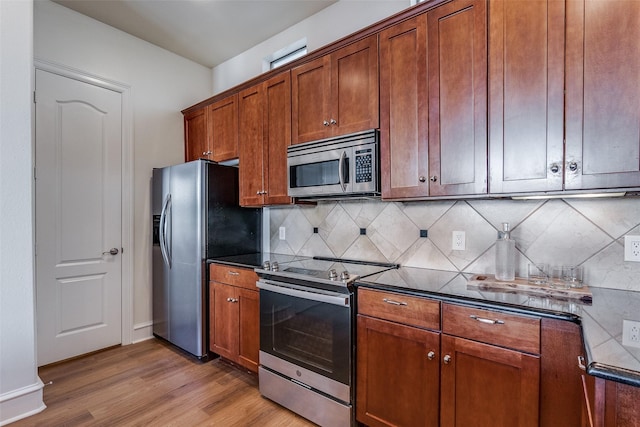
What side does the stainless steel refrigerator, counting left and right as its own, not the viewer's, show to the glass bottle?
left

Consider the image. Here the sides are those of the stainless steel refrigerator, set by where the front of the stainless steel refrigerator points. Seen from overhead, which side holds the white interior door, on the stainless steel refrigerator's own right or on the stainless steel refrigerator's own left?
on the stainless steel refrigerator's own right

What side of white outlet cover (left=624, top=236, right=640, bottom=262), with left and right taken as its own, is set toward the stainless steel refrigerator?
right

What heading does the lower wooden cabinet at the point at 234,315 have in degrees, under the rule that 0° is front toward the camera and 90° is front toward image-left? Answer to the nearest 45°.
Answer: approximately 45°

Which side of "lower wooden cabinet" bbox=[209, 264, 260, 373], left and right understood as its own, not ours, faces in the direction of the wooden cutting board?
left

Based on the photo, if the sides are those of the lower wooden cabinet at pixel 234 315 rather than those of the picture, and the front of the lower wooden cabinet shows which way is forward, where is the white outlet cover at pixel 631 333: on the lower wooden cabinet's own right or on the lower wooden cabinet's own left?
on the lower wooden cabinet's own left
